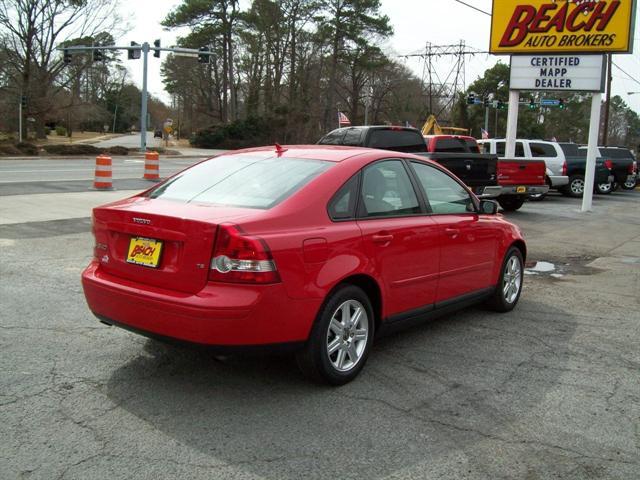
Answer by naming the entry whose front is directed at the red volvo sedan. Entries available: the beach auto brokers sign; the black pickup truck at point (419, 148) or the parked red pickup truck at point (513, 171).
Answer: the beach auto brokers sign

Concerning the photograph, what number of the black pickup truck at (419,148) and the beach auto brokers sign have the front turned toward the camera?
1

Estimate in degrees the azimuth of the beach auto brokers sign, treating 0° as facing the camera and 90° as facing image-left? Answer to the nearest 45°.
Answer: approximately 0°

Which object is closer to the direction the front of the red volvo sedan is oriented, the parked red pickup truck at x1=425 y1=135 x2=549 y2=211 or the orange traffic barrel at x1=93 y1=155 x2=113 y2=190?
the parked red pickup truck

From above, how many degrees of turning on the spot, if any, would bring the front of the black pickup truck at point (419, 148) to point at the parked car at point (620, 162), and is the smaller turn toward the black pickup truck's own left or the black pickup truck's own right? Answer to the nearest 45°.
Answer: approximately 90° to the black pickup truck's own right

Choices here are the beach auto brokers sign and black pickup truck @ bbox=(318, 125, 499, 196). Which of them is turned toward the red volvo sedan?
the beach auto brokers sign

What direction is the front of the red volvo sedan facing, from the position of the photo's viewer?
facing away from the viewer and to the right of the viewer

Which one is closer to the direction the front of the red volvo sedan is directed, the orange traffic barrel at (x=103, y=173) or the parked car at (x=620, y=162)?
the parked car

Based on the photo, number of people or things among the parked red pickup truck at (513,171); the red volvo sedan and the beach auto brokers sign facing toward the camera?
1

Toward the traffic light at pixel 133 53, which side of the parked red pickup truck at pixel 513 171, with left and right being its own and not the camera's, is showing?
front

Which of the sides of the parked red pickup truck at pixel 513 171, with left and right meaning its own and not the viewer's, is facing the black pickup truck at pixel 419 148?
left

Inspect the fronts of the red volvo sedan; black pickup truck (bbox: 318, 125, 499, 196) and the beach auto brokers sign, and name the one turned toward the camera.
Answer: the beach auto brokers sign

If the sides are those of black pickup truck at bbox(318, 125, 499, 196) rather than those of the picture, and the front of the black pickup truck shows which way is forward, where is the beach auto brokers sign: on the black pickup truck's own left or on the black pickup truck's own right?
on the black pickup truck's own right

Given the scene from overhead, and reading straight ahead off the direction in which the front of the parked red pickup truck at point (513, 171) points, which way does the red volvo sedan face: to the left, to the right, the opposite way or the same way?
to the right
